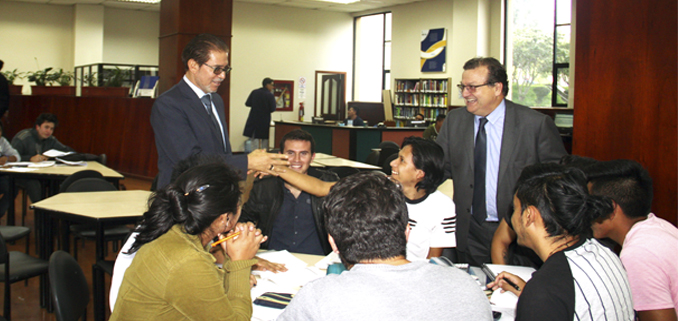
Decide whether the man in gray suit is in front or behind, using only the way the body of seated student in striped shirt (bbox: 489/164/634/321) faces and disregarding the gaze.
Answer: in front

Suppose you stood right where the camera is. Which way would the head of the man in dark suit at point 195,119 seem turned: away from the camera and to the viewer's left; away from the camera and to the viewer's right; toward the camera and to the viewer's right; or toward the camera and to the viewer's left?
toward the camera and to the viewer's right

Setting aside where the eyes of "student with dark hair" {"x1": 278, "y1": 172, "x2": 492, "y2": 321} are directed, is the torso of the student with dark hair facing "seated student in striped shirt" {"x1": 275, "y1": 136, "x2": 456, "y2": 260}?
yes

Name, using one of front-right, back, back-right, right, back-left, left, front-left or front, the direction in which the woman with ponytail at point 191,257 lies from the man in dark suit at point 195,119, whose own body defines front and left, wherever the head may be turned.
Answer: front-right

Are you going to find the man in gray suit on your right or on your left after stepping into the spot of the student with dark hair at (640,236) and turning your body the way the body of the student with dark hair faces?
on your right

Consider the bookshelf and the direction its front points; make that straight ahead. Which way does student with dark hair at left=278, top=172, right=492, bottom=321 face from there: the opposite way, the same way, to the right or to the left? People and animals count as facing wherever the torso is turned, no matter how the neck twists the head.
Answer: the opposite way

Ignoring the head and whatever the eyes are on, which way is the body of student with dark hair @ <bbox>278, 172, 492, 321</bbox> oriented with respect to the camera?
away from the camera
